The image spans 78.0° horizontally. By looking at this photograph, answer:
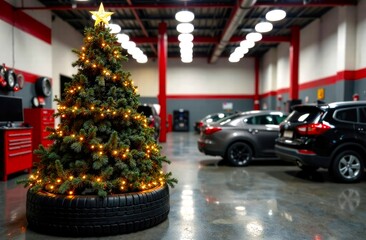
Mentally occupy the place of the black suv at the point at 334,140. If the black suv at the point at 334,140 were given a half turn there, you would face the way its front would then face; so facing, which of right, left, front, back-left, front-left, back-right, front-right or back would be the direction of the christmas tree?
front

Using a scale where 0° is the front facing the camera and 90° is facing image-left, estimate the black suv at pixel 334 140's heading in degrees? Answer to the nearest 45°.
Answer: approximately 225°

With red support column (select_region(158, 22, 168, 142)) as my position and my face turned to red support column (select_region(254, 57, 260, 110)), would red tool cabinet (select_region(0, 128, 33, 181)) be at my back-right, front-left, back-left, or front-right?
back-right

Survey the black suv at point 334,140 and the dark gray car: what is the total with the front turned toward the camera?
0

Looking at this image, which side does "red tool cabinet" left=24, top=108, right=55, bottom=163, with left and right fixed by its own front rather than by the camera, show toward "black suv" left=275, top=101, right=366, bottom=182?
front

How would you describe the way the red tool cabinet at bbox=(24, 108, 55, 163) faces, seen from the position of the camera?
facing the viewer and to the right of the viewer

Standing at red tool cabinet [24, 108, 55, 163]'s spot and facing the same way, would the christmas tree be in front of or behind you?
in front

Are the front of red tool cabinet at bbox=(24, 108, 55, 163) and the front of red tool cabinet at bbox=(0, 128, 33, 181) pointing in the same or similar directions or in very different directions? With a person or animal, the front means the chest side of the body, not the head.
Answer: same or similar directions

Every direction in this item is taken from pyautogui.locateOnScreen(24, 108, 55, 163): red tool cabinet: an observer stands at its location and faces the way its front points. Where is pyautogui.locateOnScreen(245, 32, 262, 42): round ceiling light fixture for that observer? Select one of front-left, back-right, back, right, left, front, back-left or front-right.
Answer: front-left

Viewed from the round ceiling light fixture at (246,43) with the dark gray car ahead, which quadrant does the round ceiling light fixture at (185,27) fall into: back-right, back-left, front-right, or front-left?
front-right

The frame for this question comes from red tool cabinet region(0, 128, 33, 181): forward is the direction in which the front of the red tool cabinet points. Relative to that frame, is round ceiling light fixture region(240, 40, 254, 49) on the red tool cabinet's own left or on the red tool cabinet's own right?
on the red tool cabinet's own left
